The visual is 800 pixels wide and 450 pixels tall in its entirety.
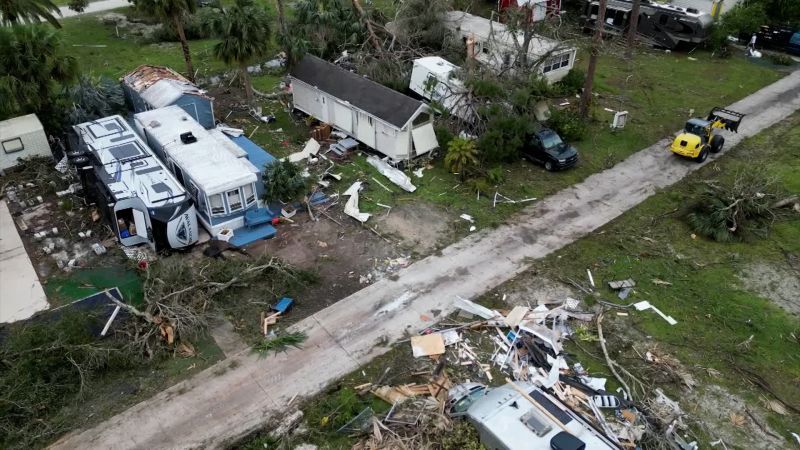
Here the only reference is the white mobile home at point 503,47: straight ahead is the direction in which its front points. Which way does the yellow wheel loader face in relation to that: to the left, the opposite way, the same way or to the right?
to the left

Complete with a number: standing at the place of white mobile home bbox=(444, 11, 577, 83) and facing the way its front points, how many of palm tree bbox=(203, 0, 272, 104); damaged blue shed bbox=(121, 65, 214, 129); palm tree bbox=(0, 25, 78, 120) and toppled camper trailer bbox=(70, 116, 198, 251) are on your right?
4

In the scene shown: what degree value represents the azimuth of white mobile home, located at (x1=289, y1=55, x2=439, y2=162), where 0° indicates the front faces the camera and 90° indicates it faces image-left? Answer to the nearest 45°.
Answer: approximately 315°

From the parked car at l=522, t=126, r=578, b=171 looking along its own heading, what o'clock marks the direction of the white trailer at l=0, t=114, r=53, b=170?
The white trailer is roughly at 4 o'clock from the parked car.

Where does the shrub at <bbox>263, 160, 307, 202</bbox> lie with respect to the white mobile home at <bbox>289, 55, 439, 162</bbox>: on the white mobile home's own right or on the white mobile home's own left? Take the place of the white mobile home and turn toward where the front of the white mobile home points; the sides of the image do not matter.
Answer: on the white mobile home's own right

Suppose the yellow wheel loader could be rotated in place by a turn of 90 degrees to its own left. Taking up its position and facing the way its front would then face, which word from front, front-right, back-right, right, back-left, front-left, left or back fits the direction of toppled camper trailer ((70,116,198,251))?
left

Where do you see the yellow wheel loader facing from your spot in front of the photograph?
facing away from the viewer and to the right of the viewer

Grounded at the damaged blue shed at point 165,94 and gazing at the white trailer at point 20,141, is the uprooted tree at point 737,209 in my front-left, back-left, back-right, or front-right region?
back-left

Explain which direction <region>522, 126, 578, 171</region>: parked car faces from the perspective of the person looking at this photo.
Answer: facing the viewer and to the right of the viewer

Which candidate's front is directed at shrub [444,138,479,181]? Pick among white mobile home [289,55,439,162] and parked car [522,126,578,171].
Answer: the white mobile home

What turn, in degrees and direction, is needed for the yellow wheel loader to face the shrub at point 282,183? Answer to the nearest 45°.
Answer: approximately 180°

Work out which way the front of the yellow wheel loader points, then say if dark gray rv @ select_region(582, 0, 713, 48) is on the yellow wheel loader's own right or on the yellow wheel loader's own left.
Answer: on the yellow wheel loader's own left

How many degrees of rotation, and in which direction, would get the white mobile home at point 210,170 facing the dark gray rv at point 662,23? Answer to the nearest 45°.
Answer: approximately 45° to its left

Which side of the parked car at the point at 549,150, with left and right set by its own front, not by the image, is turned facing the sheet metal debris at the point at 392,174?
right

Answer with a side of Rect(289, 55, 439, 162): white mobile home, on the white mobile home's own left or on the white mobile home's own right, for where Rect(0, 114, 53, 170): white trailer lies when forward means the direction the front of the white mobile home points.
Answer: on the white mobile home's own right

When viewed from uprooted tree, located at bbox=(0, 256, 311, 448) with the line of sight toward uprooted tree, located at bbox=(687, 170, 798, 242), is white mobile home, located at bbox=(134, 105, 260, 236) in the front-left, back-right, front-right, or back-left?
front-left

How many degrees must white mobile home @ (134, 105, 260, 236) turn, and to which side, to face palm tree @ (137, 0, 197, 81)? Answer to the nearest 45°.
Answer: approximately 135° to its left

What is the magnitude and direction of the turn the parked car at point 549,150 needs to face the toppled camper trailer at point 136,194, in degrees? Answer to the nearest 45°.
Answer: approximately 90° to its right
